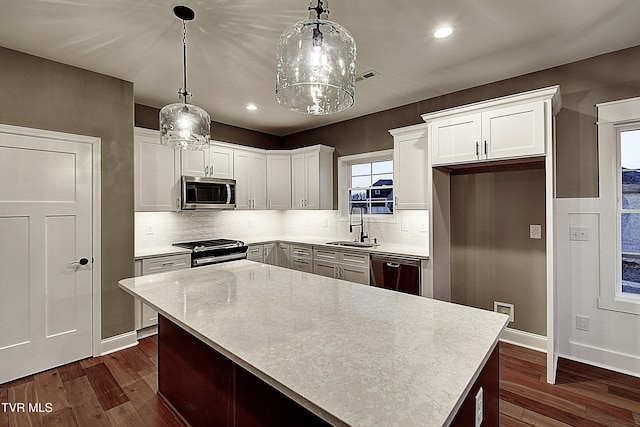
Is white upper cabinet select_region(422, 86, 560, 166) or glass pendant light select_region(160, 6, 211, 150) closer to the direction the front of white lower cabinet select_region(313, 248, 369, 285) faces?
the glass pendant light

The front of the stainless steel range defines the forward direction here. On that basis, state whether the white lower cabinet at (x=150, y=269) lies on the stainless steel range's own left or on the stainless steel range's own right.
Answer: on the stainless steel range's own right

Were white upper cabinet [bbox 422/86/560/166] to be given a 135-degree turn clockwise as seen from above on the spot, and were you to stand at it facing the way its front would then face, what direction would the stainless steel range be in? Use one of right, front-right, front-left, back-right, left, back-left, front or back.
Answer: left

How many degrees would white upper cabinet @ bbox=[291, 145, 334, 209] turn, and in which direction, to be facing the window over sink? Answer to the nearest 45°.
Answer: approximately 135° to its left

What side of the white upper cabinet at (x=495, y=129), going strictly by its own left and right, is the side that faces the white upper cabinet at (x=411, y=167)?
right

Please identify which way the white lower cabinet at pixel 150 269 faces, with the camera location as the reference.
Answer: facing the viewer and to the right of the viewer

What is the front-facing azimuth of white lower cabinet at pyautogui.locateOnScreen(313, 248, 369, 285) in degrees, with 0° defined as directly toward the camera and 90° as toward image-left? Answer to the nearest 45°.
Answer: approximately 45°

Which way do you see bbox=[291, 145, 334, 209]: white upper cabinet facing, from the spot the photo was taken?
facing the viewer and to the left of the viewer

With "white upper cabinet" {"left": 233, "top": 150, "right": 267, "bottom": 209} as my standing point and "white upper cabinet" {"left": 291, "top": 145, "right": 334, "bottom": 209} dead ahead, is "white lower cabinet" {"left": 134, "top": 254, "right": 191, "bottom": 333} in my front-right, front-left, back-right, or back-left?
back-right

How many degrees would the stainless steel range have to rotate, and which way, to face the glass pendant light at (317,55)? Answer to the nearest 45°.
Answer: approximately 45° to its right
